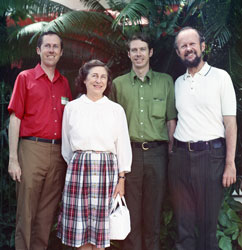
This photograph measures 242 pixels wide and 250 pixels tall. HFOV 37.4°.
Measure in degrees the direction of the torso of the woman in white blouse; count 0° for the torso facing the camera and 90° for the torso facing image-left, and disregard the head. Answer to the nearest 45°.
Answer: approximately 0°

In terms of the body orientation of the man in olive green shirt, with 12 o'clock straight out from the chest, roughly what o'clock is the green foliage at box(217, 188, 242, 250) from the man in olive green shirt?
The green foliage is roughly at 8 o'clock from the man in olive green shirt.

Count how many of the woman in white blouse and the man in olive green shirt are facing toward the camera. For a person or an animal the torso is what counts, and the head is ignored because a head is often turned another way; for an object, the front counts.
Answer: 2

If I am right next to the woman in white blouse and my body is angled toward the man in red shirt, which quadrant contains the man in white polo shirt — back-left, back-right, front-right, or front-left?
back-right

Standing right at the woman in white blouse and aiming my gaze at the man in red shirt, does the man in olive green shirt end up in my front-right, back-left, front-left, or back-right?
back-right

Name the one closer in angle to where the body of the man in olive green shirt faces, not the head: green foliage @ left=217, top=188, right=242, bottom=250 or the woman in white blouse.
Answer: the woman in white blouse

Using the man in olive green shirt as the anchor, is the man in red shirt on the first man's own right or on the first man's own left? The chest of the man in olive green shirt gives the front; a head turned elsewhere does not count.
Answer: on the first man's own right

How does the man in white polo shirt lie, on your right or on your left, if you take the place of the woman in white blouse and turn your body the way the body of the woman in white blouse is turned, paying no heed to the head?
on your left

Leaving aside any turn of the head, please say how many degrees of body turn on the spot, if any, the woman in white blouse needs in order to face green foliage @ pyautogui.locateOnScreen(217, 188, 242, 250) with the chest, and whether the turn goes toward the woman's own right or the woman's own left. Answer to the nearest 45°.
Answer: approximately 135° to the woman's own left

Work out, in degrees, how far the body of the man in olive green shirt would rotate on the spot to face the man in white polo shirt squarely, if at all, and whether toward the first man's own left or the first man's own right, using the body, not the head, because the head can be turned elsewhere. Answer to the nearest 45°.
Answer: approximately 45° to the first man's own left

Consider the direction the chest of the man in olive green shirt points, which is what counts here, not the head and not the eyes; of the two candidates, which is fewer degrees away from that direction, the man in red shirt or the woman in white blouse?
the woman in white blouse
